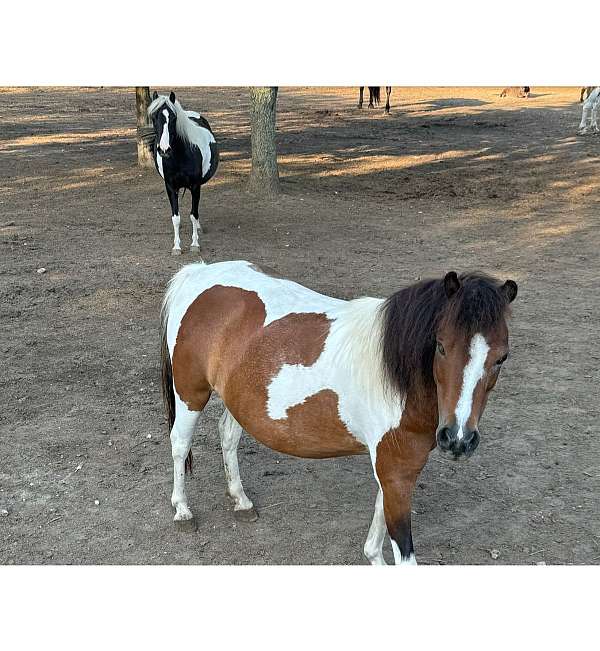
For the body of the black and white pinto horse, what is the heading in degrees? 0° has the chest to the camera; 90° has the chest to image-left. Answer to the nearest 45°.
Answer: approximately 0°

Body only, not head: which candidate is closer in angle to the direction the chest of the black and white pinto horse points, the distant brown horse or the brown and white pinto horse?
the brown and white pinto horse

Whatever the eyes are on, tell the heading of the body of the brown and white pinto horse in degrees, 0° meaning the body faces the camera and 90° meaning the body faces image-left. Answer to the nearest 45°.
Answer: approximately 315°

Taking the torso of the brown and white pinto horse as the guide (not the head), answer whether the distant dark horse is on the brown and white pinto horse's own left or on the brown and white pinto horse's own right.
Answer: on the brown and white pinto horse's own left

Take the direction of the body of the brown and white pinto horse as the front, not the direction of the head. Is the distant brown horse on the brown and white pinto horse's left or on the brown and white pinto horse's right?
on the brown and white pinto horse's left

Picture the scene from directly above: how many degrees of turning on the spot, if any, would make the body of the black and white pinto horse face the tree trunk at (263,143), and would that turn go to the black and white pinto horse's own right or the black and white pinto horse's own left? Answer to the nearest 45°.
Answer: approximately 135° to the black and white pinto horse's own left

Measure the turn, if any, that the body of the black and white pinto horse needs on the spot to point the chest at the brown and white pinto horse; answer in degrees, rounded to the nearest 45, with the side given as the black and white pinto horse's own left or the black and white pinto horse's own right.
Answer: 0° — it already faces it

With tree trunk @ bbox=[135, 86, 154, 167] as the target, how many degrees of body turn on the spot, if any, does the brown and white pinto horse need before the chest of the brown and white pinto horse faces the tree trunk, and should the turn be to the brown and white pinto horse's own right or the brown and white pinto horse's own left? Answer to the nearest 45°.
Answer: approximately 135° to the brown and white pinto horse's own left

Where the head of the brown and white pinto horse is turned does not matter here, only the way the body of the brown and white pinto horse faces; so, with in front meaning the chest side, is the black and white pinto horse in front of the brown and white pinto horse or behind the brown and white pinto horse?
behind

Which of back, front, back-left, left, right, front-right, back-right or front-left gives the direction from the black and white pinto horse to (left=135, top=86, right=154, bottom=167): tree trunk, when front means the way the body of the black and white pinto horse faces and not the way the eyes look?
back
